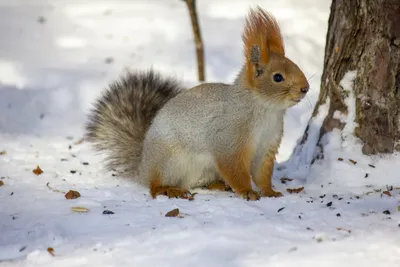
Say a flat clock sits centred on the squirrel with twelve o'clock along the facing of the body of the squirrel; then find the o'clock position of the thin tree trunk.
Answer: The thin tree trunk is roughly at 9 o'clock from the squirrel.

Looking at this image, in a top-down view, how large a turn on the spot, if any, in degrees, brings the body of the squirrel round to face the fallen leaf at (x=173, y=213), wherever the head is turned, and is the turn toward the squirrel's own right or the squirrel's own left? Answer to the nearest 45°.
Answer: approximately 135° to the squirrel's own right

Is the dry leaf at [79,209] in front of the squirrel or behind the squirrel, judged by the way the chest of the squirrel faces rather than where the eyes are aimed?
behind

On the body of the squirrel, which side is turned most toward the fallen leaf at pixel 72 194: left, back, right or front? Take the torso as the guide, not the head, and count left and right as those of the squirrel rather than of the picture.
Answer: back

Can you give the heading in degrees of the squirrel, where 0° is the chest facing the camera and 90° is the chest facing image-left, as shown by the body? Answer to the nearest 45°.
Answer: approximately 270°
